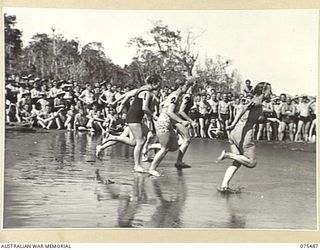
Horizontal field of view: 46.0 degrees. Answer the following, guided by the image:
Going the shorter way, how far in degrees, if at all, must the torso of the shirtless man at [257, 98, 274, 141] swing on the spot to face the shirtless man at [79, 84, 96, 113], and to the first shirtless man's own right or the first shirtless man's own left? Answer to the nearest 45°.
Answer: approximately 90° to the first shirtless man's own right

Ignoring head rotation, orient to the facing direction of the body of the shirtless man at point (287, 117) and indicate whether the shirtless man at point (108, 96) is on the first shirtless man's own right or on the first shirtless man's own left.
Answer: on the first shirtless man's own right

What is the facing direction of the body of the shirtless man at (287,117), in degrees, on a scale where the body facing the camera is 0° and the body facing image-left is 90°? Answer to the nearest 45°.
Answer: approximately 0°

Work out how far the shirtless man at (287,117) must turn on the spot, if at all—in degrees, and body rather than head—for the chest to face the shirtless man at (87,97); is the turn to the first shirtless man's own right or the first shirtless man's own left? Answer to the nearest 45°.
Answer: approximately 90° to the first shirtless man's own right
